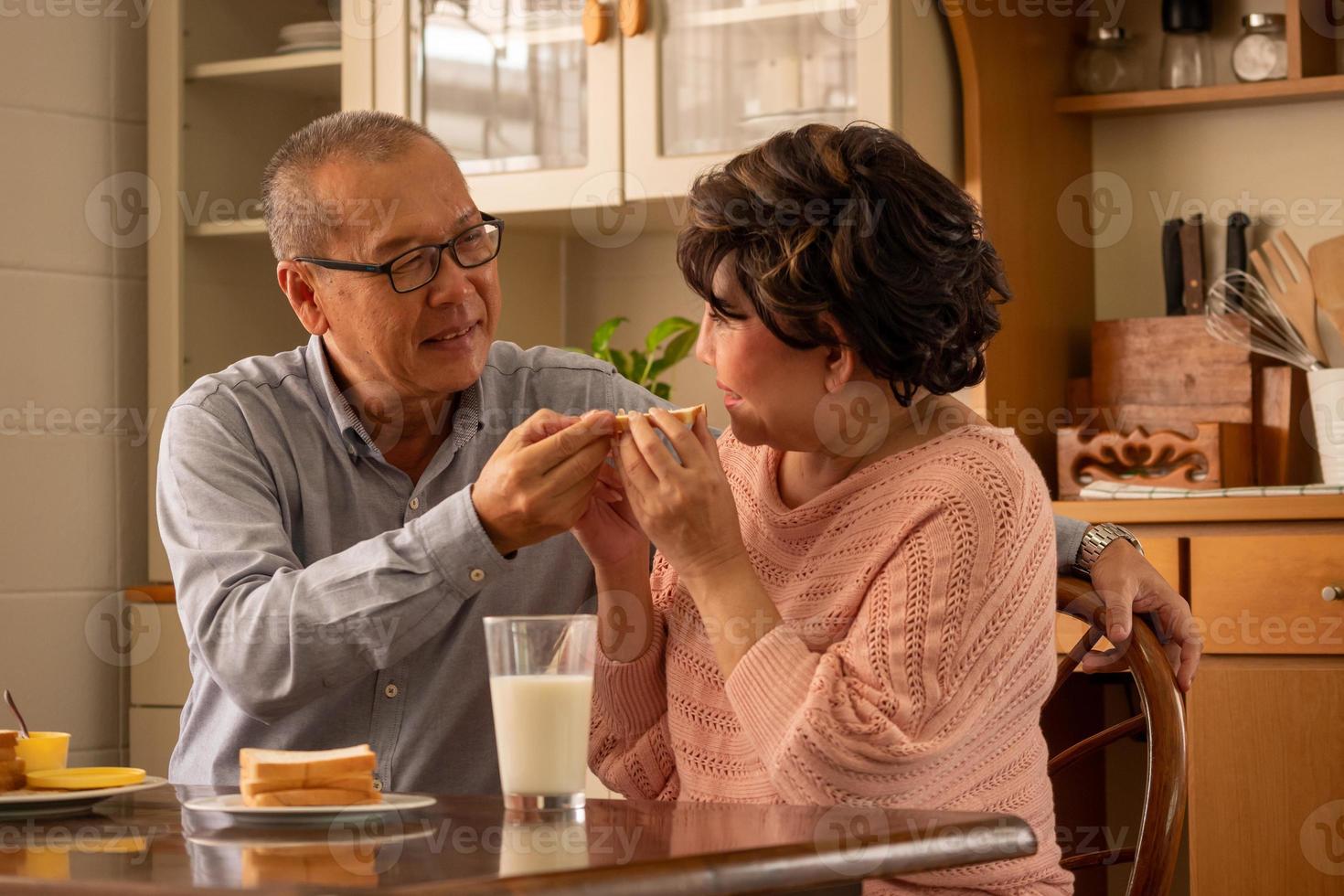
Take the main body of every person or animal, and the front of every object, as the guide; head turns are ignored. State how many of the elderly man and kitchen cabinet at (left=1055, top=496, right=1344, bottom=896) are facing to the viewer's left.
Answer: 0

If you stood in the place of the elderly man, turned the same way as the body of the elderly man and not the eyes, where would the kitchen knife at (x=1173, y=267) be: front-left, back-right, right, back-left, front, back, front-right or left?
left

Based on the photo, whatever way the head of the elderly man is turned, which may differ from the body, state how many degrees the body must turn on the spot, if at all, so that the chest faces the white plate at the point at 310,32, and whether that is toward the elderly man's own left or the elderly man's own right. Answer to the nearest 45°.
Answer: approximately 135° to the elderly man's own left

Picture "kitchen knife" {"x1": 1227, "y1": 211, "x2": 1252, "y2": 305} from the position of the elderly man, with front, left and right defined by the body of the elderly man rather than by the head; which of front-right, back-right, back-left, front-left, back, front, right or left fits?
left

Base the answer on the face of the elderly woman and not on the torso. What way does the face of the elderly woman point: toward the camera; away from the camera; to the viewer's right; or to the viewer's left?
to the viewer's left

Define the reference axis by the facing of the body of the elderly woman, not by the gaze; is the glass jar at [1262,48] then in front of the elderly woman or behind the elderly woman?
behind

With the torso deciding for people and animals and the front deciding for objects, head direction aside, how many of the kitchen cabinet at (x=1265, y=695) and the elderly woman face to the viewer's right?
0

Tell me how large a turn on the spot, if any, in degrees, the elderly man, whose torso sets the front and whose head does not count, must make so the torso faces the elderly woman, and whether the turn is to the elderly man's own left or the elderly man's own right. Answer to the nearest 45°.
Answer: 0° — they already face them

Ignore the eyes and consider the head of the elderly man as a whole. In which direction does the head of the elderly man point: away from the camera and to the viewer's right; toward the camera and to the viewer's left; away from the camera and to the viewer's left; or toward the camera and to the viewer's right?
toward the camera and to the viewer's right

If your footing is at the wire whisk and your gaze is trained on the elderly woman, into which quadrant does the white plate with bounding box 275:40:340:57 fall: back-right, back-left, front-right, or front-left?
front-right

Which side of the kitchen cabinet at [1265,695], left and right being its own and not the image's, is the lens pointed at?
front

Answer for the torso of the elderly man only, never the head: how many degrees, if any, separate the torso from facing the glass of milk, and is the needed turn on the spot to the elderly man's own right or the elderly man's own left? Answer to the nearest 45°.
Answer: approximately 45° to the elderly man's own right

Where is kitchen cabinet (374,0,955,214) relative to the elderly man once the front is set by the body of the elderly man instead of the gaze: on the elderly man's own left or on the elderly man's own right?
on the elderly man's own left

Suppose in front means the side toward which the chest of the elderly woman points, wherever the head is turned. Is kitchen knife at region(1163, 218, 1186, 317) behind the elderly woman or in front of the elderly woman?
behind
